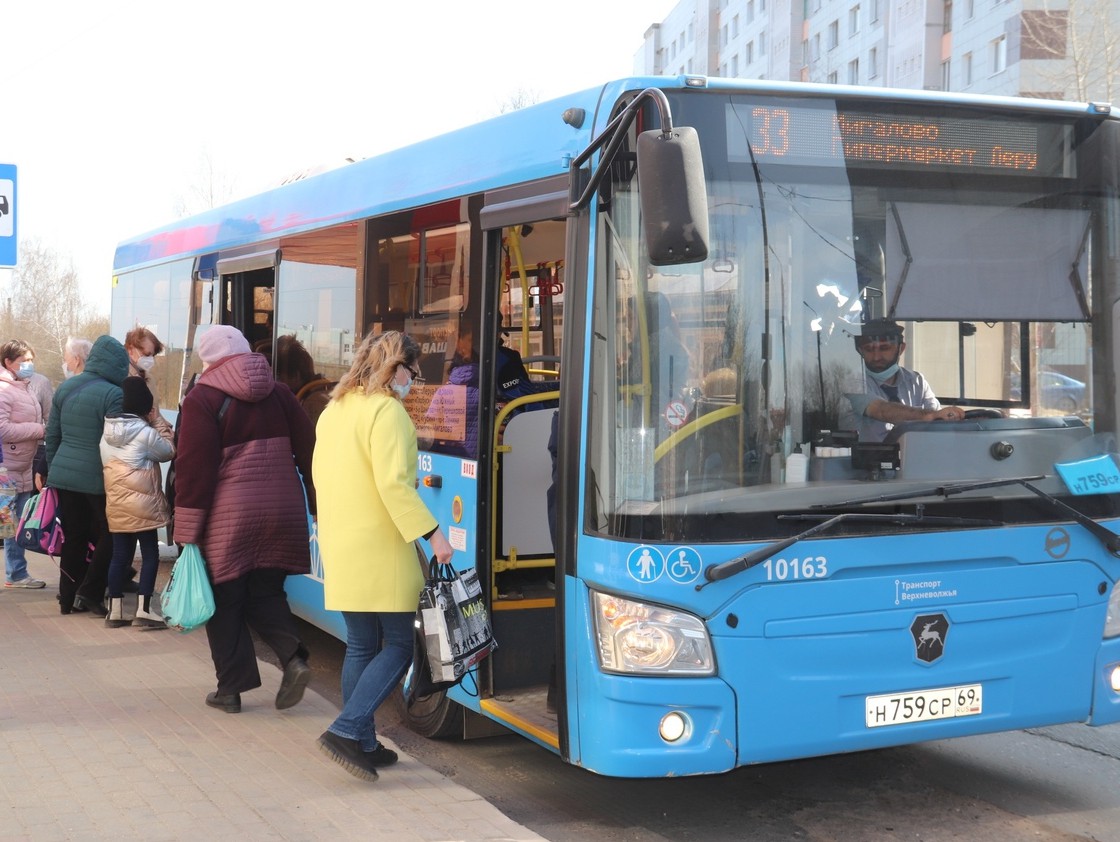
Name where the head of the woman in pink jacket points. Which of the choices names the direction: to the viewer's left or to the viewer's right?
to the viewer's right

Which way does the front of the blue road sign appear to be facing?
toward the camera

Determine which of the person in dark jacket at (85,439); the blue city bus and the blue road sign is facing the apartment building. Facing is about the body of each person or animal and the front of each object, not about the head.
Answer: the person in dark jacket

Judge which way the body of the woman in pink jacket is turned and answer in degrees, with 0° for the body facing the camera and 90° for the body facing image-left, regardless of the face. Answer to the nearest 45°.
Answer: approximately 270°

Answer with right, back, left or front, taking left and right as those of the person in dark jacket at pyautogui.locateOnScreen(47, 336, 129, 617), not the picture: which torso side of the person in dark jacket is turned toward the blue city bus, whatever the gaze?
right

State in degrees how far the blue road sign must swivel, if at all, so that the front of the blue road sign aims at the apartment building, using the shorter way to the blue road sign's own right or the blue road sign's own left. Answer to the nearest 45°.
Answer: approximately 135° to the blue road sign's own left

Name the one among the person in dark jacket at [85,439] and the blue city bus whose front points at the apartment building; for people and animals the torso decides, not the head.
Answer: the person in dark jacket
